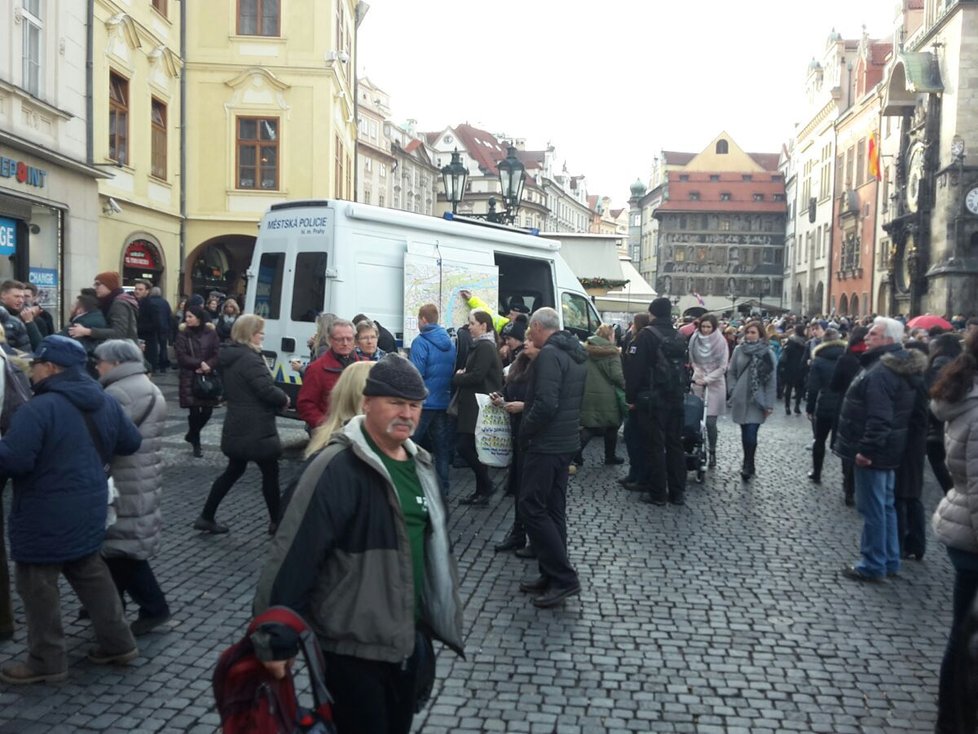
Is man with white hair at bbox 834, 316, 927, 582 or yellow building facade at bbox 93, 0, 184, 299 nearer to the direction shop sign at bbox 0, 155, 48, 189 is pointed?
the man with white hair

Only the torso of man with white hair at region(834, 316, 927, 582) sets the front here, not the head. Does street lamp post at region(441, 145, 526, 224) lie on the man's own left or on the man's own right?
on the man's own right

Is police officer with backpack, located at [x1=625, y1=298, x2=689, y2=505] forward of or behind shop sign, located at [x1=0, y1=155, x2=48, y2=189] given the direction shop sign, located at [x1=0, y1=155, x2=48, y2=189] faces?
forward

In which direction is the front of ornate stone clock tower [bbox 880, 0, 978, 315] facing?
to the viewer's left

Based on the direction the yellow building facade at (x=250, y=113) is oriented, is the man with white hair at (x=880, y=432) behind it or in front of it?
in front

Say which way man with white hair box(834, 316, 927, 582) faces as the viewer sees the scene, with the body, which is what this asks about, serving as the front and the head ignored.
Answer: to the viewer's left

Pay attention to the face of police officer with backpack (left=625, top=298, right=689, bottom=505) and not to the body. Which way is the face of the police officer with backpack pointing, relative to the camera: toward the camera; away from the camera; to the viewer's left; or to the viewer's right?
away from the camera

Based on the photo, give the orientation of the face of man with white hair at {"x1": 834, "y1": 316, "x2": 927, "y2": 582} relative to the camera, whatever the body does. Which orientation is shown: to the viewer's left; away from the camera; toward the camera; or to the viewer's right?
to the viewer's left

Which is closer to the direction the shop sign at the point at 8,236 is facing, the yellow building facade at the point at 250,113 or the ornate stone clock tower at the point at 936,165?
the ornate stone clock tower

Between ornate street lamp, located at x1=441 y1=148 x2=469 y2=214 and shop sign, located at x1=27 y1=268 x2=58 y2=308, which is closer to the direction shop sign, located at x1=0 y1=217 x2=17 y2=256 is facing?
the ornate street lamp

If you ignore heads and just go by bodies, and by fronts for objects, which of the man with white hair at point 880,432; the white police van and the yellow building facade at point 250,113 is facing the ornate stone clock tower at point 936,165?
the white police van

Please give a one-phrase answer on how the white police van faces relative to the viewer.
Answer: facing away from the viewer and to the right of the viewer

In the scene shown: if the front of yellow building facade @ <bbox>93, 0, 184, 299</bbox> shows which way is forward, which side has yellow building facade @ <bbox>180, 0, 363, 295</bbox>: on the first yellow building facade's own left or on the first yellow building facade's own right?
on the first yellow building facade's own left
